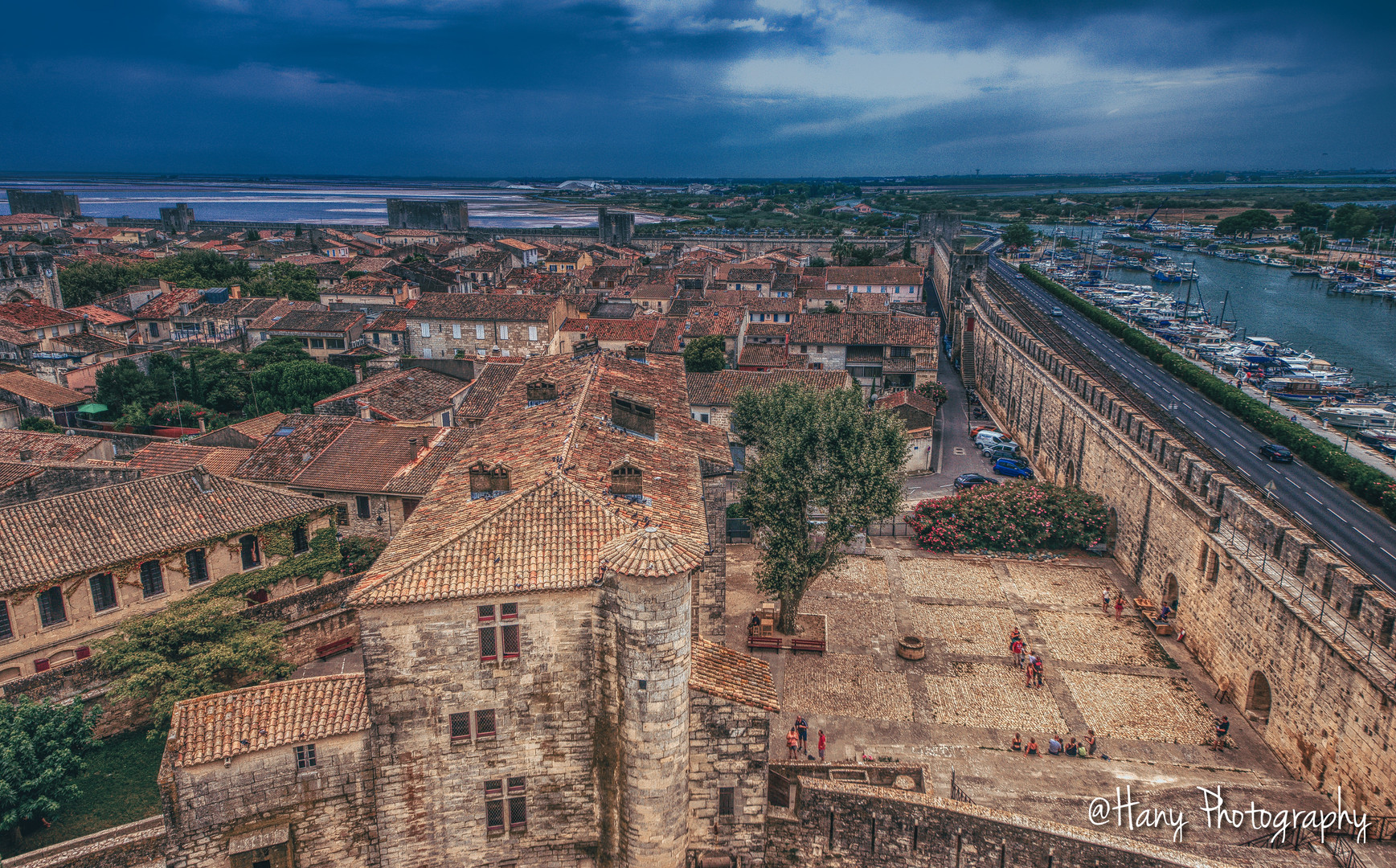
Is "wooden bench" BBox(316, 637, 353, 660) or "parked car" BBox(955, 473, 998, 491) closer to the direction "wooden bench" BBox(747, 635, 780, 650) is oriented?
the wooden bench

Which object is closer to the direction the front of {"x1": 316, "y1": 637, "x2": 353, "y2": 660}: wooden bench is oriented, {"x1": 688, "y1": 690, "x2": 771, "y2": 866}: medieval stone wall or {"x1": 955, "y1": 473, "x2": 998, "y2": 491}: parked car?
the medieval stone wall

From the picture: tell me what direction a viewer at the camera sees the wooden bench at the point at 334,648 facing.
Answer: facing the viewer and to the right of the viewer

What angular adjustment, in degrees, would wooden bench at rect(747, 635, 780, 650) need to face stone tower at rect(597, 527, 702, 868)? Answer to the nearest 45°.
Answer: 0° — it already faces it

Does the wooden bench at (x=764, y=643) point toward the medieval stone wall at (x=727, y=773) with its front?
yes

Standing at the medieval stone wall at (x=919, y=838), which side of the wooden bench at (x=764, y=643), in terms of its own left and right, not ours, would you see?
front

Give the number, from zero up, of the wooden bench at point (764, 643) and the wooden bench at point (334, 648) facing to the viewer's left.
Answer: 0

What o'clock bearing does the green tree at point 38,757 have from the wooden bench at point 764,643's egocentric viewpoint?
The green tree is roughly at 2 o'clock from the wooden bench.

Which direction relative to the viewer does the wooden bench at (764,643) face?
toward the camera

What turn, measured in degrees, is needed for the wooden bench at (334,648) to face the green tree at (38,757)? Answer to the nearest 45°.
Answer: approximately 90° to its right

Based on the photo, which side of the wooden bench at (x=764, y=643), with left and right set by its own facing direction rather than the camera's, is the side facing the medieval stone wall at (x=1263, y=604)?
left
